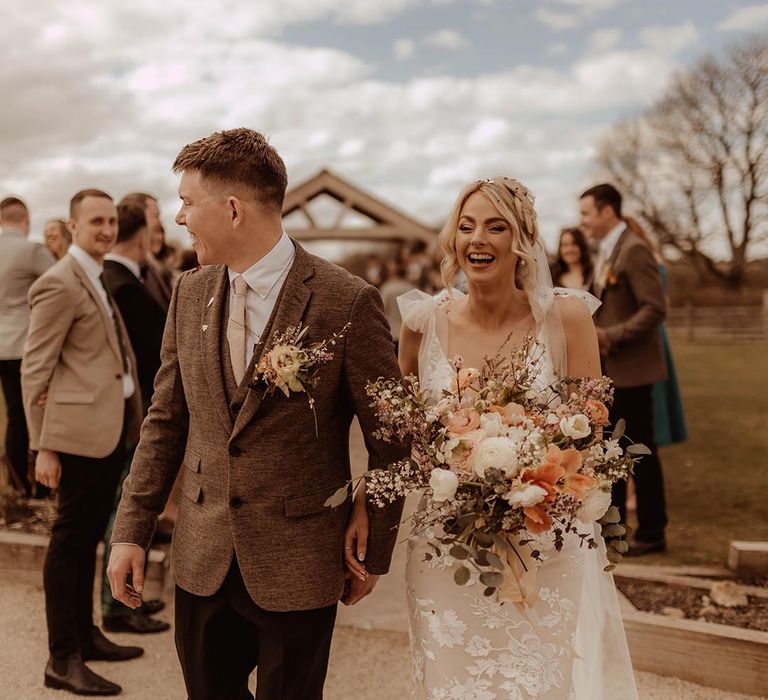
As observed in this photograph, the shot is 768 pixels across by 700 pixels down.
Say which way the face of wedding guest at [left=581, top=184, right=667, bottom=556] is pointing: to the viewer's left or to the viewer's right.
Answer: to the viewer's left

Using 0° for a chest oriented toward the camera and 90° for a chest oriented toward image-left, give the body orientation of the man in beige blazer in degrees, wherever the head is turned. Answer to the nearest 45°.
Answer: approximately 315°

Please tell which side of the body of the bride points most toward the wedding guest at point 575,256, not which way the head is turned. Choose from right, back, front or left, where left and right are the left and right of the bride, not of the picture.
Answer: back

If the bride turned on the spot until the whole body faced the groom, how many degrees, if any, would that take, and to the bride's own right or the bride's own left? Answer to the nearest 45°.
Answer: approximately 45° to the bride's own right

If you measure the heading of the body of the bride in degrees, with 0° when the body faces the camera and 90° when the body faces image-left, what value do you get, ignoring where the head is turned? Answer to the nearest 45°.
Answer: approximately 0°

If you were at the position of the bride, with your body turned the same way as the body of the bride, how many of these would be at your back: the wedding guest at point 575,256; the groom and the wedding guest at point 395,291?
2

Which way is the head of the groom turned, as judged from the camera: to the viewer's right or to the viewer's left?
to the viewer's left
